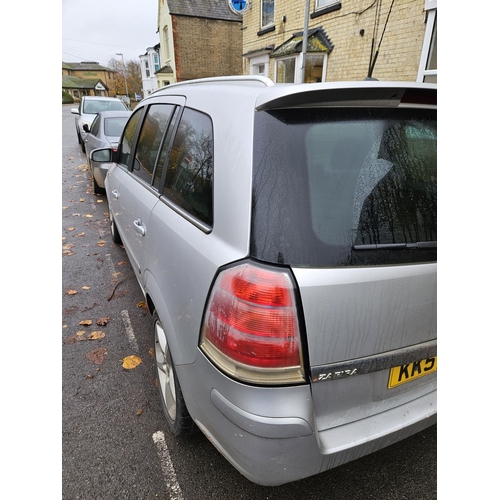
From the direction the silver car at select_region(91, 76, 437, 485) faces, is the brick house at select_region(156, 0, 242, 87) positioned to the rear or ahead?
ahead

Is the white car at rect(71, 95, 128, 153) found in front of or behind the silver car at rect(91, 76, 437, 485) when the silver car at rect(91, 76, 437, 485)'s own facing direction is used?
in front

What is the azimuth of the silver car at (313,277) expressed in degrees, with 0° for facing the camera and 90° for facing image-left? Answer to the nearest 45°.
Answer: approximately 135°

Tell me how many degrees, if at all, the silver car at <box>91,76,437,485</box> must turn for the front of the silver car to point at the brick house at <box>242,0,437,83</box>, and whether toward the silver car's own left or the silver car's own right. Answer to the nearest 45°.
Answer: approximately 45° to the silver car's own right

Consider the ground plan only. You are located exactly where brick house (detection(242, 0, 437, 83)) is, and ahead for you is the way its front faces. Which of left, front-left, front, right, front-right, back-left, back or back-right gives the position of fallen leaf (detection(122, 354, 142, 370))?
front-left

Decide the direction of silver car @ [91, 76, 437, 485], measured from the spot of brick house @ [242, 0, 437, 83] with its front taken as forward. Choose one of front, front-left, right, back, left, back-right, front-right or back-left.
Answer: front-left

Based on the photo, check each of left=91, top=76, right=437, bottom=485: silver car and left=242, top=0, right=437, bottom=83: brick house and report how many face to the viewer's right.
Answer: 0

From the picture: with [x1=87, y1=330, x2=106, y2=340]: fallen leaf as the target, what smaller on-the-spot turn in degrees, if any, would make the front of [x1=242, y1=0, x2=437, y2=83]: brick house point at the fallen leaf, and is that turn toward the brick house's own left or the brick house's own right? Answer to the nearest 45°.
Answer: approximately 45° to the brick house's own left

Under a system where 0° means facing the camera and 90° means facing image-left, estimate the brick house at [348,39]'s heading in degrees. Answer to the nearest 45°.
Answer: approximately 45°

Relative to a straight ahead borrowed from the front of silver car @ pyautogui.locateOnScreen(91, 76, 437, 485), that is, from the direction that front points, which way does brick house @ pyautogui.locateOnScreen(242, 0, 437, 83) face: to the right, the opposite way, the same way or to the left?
to the left

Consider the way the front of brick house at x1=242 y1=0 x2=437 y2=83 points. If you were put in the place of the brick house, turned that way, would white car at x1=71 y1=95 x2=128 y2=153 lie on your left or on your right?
on your right

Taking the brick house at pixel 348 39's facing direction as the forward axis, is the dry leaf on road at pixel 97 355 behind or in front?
in front
